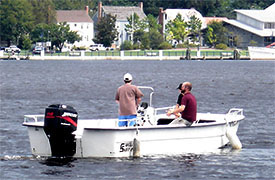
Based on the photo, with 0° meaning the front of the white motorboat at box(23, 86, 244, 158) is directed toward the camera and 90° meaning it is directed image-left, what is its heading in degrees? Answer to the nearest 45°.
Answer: approximately 225°
